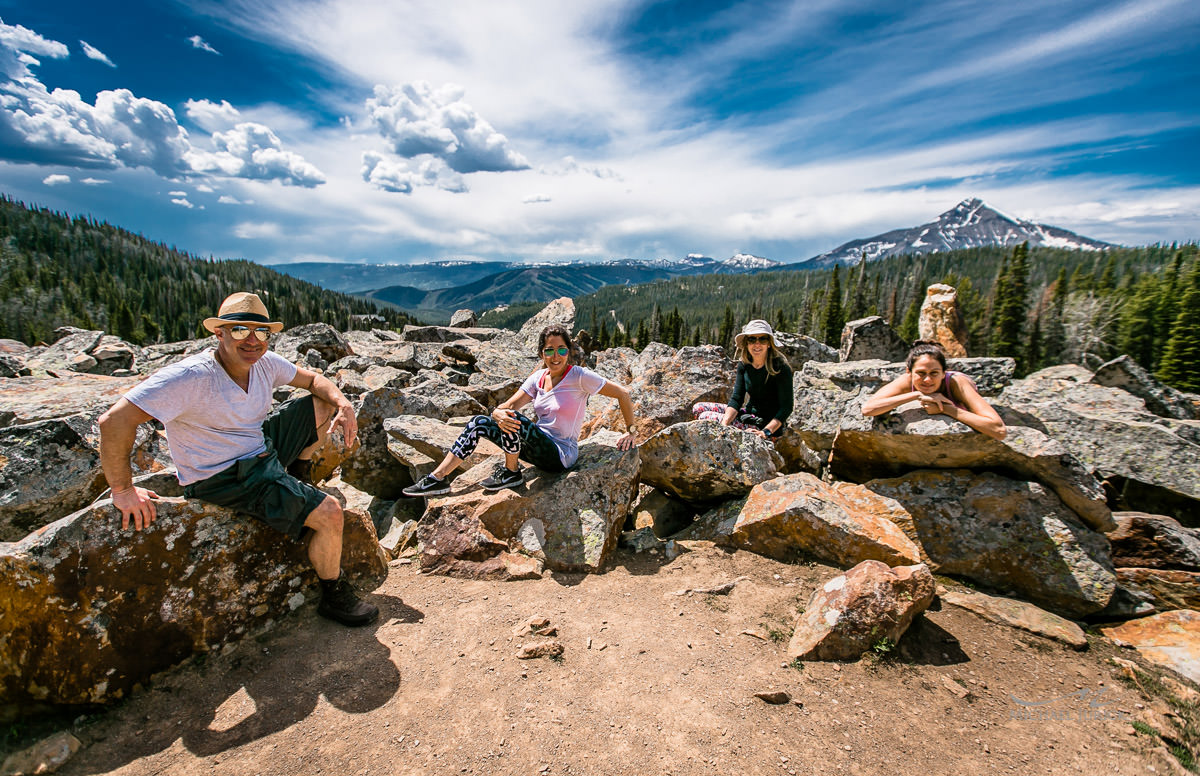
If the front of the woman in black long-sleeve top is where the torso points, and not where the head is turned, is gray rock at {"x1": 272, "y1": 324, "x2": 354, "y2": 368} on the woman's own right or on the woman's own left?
on the woman's own right

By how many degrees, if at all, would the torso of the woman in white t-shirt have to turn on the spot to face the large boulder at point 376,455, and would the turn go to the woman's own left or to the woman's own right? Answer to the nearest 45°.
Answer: approximately 90° to the woman's own right

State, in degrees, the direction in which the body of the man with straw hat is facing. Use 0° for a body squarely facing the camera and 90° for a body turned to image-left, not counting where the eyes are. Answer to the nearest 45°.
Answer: approximately 315°

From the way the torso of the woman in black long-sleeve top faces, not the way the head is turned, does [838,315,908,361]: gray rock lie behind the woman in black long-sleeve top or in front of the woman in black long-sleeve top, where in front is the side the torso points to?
behind

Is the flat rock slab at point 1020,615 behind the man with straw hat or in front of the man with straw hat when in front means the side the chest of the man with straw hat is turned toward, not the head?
in front

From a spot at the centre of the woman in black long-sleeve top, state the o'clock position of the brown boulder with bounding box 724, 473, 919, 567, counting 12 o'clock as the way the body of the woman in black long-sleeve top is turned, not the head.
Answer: The brown boulder is roughly at 10 o'clock from the woman in black long-sleeve top.

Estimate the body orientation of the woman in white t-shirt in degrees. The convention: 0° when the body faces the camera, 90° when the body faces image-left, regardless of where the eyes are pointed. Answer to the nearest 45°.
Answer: approximately 45°

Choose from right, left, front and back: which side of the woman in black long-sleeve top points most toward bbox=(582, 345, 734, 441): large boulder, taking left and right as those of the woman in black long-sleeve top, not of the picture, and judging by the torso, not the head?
right

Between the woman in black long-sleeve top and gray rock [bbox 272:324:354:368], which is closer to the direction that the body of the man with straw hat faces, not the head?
the woman in black long-sleeve top

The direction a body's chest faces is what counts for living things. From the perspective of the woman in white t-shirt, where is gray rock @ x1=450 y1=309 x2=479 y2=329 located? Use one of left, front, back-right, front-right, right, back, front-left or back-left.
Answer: back-right

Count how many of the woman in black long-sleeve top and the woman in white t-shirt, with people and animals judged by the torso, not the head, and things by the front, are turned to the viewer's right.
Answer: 0
